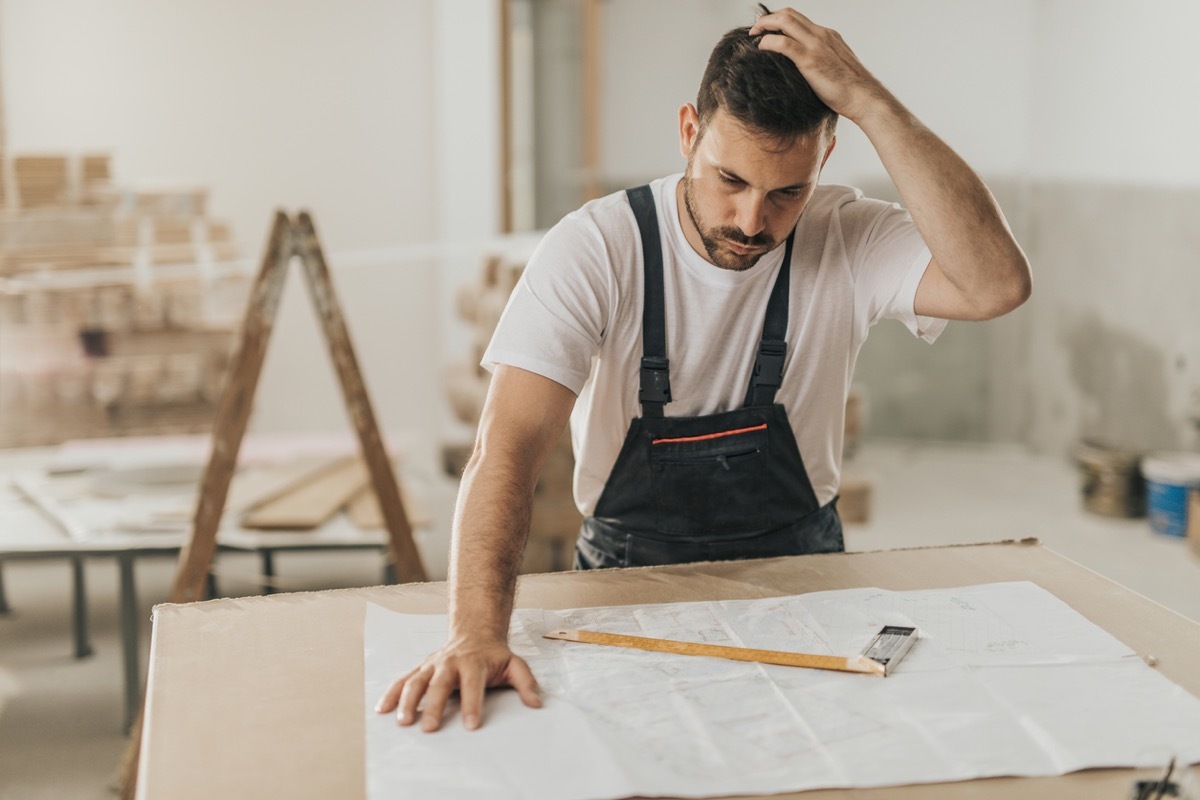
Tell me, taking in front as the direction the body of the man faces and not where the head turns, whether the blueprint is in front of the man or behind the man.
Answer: in front

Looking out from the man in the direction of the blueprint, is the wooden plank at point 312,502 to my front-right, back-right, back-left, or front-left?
back-right

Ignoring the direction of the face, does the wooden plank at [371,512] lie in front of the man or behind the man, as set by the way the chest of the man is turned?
behind

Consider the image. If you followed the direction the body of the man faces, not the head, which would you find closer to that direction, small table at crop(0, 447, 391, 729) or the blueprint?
the blueprint

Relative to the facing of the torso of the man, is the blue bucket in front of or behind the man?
behind

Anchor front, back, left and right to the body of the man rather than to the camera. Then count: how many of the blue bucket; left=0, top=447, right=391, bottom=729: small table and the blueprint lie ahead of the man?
1

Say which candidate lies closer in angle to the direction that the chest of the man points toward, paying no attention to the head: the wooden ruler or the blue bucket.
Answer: the wooden ruler

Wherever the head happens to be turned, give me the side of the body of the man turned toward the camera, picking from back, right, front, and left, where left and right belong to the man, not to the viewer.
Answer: front

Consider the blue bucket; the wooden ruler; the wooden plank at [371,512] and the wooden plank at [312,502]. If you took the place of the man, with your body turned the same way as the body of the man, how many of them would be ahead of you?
1

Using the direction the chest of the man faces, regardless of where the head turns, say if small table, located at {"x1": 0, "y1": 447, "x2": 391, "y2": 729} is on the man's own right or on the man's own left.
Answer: on the man's own right

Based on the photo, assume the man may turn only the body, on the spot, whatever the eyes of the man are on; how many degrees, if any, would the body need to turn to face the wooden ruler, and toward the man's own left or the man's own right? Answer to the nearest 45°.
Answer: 0° — they already face it

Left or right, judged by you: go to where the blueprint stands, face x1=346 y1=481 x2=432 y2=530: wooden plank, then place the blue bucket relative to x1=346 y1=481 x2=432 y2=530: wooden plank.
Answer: right

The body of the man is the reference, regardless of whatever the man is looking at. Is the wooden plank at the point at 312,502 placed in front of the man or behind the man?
behind

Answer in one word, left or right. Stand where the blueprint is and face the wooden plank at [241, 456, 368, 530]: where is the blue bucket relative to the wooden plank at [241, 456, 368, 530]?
right
